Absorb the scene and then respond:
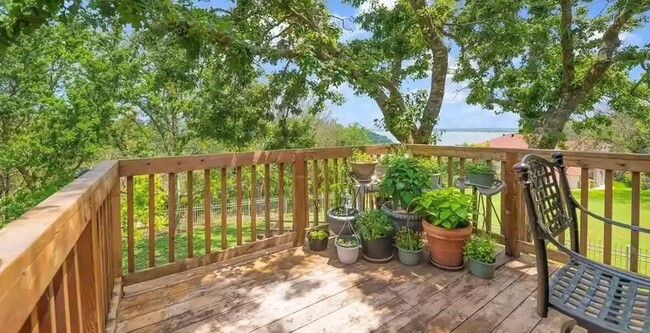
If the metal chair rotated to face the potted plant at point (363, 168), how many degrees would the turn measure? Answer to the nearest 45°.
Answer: approximately 180°

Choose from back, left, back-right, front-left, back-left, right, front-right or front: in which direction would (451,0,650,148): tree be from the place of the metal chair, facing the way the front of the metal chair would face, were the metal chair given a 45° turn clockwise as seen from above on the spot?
back

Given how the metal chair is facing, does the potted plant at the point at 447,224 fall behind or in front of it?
behind

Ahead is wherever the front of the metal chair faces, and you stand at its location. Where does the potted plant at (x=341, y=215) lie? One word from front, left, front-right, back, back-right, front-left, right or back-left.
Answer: back

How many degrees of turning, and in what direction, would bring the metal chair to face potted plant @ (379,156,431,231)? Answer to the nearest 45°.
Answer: approximately 180°

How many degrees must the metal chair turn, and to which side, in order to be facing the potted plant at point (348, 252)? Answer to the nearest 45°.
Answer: approximately 180°

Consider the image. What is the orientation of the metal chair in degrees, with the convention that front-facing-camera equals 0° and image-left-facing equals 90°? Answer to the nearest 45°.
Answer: approximately 315°

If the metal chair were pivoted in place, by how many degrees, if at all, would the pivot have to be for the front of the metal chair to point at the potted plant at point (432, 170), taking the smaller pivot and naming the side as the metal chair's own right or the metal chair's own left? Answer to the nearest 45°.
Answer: approximately 180°

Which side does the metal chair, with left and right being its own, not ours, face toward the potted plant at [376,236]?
back
